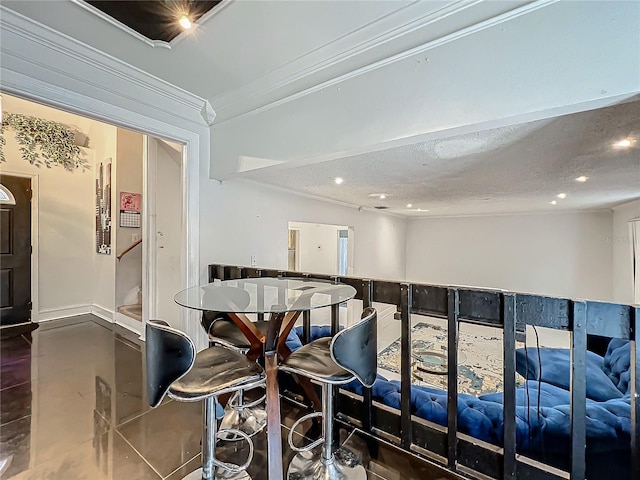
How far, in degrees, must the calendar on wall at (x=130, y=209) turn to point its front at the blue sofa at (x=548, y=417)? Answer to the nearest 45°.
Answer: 0° — it already faces it

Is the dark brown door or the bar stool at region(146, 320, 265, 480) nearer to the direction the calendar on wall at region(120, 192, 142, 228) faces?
the bar stool

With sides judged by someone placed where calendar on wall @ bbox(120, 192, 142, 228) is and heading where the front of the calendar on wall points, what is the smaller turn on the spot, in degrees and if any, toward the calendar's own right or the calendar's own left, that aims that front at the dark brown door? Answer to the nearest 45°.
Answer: approximately 135° to the calendar's own right

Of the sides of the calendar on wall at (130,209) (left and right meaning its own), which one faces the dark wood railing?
front

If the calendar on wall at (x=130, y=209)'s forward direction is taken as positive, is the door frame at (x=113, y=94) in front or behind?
in front

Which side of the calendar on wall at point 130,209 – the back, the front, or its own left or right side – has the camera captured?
front

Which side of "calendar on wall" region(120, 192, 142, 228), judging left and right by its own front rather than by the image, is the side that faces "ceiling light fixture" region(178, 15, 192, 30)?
front

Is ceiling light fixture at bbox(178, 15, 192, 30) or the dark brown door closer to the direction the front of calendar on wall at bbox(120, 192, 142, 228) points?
the ceiling light fixture

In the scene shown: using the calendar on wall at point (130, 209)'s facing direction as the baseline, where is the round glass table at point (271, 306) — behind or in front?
in front

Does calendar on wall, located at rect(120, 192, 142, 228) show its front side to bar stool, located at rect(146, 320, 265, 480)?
yes
